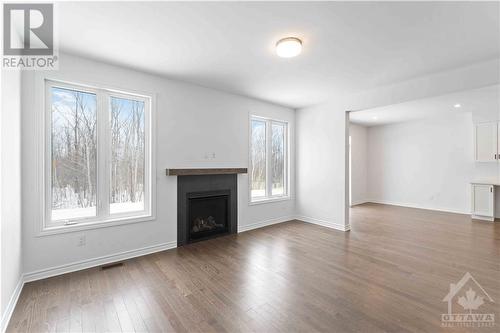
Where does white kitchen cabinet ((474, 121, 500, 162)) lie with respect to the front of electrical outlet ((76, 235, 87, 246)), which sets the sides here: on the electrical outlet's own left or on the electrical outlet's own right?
on the electrical outlet's own left

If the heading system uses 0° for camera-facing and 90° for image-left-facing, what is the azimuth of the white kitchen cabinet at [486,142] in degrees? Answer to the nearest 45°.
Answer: approximately 0°

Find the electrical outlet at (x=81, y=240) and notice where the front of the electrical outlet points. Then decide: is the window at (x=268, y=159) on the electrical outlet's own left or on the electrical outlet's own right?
on the electrical outlet's own left

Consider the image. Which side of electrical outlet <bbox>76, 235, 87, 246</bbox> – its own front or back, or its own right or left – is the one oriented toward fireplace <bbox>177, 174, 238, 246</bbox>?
left

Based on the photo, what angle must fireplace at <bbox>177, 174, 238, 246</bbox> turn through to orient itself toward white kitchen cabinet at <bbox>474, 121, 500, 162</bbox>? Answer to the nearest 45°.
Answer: approximately 45° to its left

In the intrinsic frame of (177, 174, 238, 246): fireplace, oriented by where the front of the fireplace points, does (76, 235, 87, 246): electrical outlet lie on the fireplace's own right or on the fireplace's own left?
on the fireplace's own right

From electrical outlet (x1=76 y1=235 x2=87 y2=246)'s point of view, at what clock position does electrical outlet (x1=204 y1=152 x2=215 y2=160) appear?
electrical outlet (x1=204 y1=152 x2=215 y2=160) is roughly at 9 o'clock from electrical outlet (x1=76 y1=235 x2=87 y2=246).

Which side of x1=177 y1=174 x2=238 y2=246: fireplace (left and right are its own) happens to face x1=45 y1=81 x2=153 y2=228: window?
right
